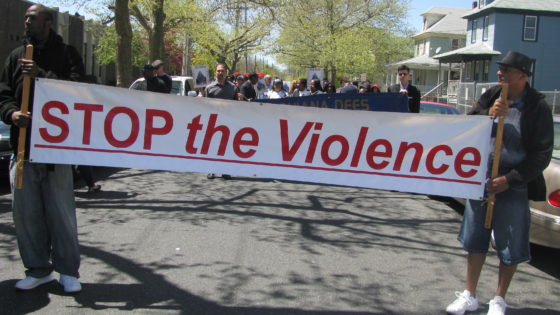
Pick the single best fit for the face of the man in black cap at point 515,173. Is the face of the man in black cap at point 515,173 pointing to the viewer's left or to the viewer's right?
to the viewer's left

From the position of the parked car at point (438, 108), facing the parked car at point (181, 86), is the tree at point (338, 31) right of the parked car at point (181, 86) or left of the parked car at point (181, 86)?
right

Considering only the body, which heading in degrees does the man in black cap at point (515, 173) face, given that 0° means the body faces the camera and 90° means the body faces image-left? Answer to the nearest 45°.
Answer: approximately 45°

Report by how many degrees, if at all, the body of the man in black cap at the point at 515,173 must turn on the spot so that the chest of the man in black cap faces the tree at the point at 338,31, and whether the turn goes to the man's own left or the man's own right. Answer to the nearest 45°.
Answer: approximately 135° to the man's own right

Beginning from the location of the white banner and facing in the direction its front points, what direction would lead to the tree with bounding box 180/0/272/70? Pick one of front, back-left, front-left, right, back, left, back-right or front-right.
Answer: back

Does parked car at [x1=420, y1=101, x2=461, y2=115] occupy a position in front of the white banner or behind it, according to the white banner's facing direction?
behind

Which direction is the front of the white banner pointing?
toward the camera

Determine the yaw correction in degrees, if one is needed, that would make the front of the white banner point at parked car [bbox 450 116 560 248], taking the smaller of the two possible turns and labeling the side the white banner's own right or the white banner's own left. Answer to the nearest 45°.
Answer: approximately 90° to the white banner's own left

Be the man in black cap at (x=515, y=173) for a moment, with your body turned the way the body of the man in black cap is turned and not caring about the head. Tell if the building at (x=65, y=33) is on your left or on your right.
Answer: on your right

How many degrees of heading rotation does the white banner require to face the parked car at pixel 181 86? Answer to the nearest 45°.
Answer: approximately 180°
